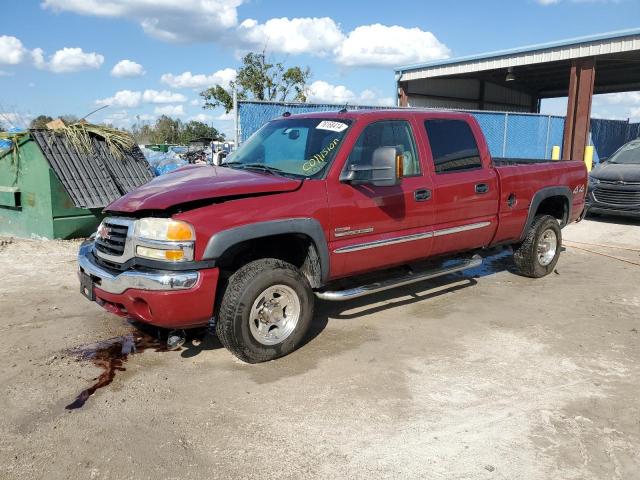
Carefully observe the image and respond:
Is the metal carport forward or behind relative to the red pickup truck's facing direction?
behind

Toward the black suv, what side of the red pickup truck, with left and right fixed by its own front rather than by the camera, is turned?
back

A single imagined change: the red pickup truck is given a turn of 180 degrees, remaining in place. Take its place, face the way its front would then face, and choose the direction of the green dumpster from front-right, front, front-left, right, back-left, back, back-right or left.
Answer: left

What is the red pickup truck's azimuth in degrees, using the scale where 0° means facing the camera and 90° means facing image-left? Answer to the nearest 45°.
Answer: approximately 45°
